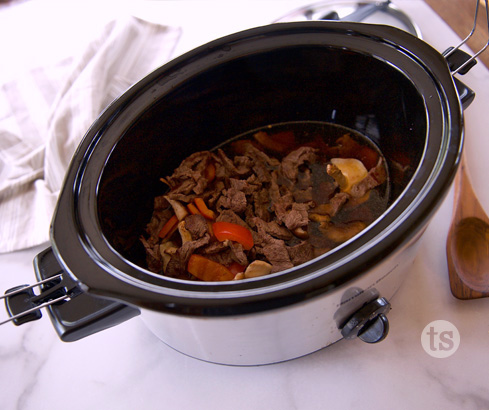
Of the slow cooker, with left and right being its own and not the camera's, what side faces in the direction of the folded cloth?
back
